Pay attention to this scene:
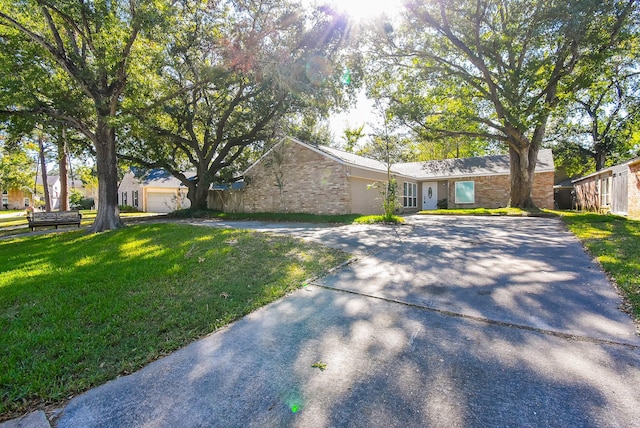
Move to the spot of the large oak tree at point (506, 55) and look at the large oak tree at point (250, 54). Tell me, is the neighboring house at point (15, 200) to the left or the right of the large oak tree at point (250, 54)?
right

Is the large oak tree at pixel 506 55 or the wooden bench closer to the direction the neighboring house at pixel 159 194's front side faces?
the wooden bench

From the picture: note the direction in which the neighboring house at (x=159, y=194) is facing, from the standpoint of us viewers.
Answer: facing the viewer and to the left of the viewer

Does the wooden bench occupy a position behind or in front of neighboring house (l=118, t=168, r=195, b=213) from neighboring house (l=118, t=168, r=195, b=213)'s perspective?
in front

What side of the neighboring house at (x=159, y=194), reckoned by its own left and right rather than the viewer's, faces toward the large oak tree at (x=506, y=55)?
left

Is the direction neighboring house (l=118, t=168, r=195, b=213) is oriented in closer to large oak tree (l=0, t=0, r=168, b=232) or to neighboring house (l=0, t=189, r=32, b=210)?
the large oak tree

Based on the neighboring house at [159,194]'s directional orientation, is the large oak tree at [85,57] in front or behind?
in front

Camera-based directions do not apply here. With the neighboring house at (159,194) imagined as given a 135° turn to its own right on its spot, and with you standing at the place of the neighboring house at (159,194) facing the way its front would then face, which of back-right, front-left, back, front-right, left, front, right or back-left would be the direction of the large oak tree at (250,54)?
back

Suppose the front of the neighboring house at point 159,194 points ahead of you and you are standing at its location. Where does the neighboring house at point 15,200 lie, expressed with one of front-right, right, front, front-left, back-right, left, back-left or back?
right

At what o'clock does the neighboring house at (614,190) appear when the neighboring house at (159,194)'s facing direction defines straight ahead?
the neighboring house at (614,190) is roughly at 9 o'clock from the neighboring house at (159,194).
